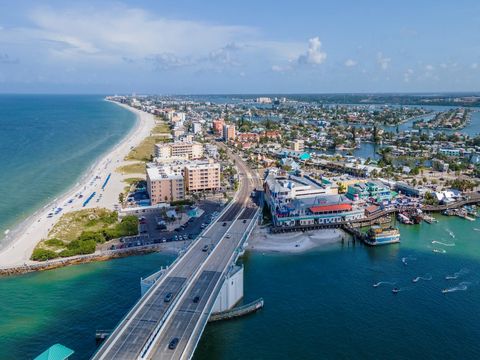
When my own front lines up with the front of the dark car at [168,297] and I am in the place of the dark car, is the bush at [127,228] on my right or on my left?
on my right

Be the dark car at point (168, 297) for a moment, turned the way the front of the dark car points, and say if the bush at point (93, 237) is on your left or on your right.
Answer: on your right

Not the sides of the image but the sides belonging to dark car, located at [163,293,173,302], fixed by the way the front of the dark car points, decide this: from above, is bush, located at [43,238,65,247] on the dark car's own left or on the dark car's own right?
on the dark car's own right

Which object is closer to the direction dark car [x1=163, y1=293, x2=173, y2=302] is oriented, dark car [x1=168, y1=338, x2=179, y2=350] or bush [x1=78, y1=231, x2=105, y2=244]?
the dark car

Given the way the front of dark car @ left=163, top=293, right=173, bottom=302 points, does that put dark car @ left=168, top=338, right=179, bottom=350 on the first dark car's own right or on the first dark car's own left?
on the first dark car's own left

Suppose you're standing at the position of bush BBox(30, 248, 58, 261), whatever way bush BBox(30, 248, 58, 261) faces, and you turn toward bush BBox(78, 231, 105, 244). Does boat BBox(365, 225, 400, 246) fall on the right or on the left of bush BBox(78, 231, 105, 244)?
right

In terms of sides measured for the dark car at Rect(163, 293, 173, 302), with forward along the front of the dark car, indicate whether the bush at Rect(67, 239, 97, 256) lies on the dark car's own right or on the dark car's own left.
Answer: on the dark car's own right

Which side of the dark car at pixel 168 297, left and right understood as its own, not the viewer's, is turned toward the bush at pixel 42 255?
right

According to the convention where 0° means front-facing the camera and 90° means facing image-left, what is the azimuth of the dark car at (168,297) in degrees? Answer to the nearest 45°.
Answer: approximately 45°

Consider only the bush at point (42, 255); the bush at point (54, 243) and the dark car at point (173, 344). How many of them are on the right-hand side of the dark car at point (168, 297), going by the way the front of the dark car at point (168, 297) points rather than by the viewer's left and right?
2
